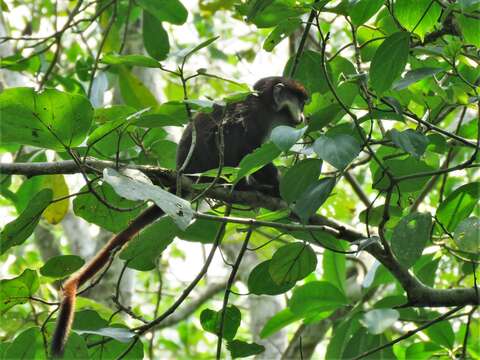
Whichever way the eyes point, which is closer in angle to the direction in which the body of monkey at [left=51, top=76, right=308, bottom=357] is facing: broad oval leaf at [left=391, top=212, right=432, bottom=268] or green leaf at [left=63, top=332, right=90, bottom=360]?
the broad oval leaf

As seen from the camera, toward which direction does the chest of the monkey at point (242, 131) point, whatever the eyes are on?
to the viewer's right

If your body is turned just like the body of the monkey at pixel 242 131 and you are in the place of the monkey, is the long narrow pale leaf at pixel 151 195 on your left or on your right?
on your right

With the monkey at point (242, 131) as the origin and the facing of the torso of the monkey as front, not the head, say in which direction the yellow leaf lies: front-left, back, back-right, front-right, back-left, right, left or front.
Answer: back
